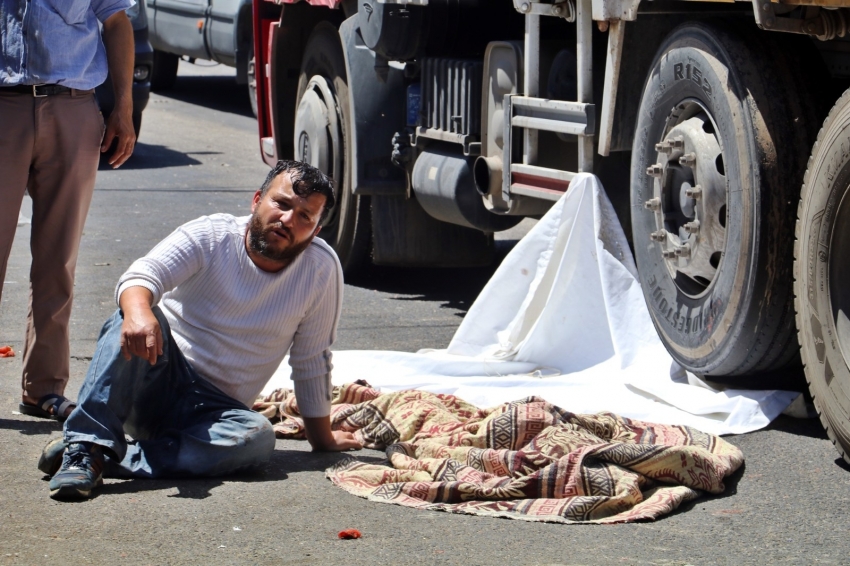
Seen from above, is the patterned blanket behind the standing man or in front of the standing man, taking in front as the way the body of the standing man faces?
in front

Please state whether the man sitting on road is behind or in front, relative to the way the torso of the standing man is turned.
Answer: in front

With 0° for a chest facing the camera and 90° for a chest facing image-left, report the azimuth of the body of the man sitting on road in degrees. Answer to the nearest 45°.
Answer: approximately 45°

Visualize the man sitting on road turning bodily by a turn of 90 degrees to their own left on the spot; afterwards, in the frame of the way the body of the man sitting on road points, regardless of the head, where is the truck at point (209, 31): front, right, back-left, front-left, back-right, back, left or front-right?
back-left

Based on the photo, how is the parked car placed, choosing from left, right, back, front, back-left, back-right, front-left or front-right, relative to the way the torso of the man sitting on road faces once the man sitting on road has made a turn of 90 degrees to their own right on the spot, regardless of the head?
front-right

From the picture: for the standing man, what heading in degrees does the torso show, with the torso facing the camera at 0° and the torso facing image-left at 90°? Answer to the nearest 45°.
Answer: approximately 0°

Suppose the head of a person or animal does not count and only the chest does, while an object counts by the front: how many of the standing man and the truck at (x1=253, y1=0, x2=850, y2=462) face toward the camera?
1

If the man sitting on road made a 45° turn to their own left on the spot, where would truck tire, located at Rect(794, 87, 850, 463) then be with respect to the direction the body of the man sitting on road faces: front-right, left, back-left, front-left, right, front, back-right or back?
left

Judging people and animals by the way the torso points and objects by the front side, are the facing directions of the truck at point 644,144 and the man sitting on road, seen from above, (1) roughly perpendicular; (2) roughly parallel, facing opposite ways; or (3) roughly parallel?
roughly perpendicular

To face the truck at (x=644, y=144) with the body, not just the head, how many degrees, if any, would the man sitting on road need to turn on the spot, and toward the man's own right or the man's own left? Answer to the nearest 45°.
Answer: approximately 180°
